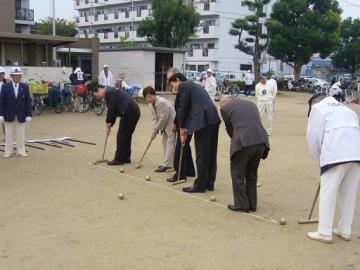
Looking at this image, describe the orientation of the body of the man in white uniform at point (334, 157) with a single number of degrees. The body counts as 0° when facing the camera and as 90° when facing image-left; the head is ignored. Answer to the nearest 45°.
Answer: approximately 135°

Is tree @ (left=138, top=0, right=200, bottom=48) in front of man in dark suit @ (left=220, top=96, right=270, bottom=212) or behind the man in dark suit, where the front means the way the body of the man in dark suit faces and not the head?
in front

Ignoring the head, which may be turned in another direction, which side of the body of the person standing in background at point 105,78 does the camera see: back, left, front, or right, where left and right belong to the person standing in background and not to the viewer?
front

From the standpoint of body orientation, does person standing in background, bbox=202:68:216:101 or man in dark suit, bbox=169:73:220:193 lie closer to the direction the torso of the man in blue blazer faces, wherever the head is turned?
the man in dark suit

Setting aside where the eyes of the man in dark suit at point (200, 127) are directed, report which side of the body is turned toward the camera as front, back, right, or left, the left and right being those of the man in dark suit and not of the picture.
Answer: left

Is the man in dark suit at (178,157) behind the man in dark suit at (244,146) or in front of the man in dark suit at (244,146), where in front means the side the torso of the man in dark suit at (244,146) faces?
in front

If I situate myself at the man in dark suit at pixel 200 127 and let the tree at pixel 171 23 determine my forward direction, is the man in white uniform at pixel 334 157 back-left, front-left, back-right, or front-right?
back-right

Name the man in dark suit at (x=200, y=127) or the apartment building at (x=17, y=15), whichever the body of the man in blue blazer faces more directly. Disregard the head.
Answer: the man in dark suit

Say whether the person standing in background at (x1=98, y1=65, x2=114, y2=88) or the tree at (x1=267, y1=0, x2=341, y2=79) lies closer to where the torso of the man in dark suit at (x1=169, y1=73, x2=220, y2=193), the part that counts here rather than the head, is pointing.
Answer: the person standing in background

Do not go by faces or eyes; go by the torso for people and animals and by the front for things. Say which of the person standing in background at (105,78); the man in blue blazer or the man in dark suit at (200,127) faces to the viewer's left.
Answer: the man in dark suit

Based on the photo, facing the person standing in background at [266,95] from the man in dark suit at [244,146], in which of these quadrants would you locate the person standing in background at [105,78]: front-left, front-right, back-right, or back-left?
front-left

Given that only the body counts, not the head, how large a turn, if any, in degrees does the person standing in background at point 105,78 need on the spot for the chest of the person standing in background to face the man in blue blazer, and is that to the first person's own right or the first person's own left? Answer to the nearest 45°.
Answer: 0° — they already face them

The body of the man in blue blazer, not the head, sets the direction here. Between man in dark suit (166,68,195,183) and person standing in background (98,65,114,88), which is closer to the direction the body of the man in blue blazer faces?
the man in dark suit

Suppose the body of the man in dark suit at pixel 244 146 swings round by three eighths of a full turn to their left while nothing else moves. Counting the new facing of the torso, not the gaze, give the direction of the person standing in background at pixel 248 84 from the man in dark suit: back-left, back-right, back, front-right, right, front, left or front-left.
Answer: back
